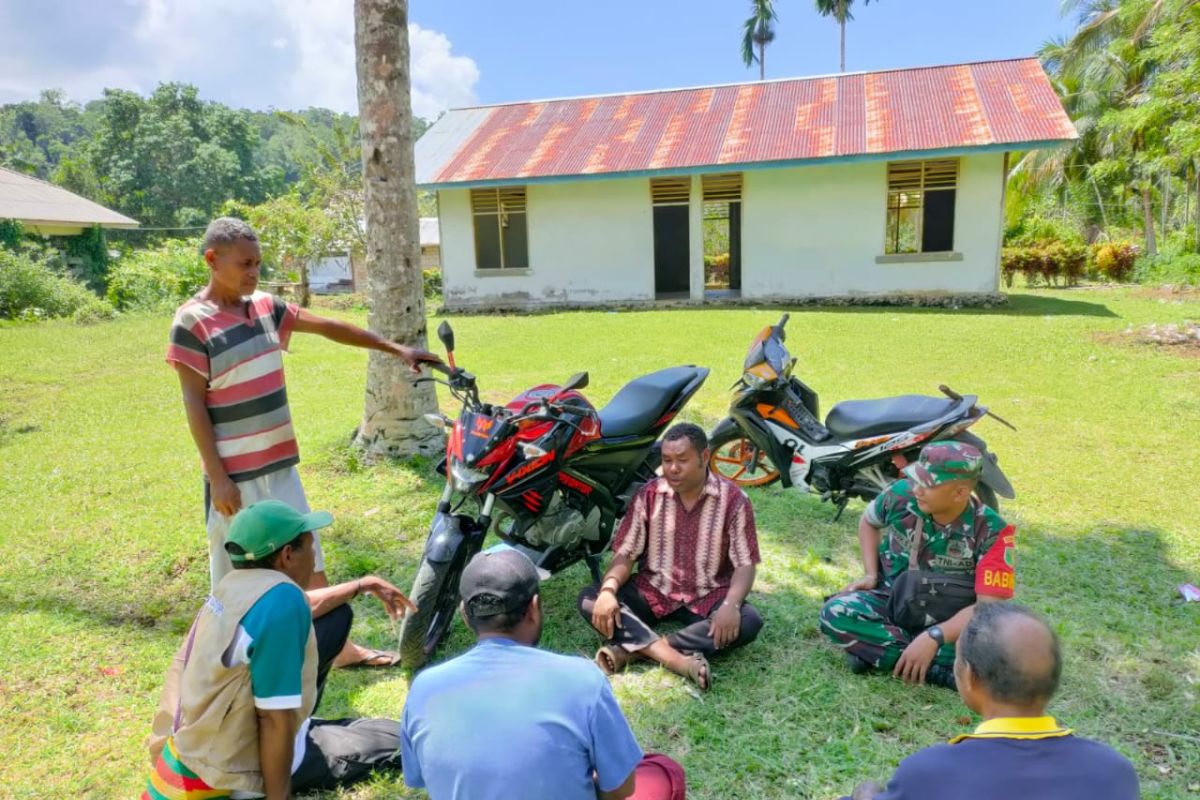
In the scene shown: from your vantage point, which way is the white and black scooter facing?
to the viewer's left

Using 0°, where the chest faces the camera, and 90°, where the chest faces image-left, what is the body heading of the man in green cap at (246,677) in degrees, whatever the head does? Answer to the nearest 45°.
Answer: approximately 225°

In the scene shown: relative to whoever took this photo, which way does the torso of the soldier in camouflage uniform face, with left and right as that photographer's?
facing the viewer and to the left of the viewer

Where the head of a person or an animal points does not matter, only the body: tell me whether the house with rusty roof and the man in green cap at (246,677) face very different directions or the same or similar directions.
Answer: very different directions

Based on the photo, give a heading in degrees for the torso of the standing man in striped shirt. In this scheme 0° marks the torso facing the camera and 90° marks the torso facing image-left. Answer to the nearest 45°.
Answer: approximately 315°

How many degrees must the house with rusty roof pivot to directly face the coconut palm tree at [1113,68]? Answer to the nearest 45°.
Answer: approximately 135° to its left

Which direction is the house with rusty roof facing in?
toward the camera

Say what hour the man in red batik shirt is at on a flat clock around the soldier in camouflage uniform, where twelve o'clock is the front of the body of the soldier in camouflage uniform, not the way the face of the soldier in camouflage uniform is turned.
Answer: The man in red batik shirt is roughly at 1 o'clock from the soldier in camouflage uniform.

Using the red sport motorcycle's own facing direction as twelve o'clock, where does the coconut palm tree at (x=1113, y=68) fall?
The coconut palm tree is roughly at 6 o'clock from the red sport motorcycle.

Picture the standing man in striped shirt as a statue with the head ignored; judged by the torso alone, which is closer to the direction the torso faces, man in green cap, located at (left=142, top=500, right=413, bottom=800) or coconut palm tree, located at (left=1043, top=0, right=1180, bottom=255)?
the man in green cap

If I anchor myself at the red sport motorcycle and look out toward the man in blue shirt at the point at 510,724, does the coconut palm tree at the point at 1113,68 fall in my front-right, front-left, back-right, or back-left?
back-left

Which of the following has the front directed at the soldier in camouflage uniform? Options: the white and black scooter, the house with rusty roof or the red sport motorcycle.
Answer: the house with rusty roof

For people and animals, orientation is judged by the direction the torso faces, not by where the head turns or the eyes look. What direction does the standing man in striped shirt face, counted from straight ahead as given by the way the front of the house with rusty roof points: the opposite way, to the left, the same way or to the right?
to the left

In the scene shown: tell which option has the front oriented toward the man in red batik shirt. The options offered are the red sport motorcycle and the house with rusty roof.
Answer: the house with rusty roof

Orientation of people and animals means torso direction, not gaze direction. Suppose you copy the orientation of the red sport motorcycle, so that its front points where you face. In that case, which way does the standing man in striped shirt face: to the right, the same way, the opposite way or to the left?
to the left

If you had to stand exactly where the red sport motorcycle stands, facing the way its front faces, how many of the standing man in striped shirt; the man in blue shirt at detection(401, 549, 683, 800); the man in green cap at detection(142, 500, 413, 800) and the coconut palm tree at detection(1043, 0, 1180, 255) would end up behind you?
1

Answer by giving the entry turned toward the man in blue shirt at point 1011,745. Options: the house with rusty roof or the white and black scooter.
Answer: the house with rusty roof

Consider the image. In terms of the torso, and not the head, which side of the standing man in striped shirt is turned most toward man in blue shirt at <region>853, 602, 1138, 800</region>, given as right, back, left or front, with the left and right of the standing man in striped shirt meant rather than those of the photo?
front
